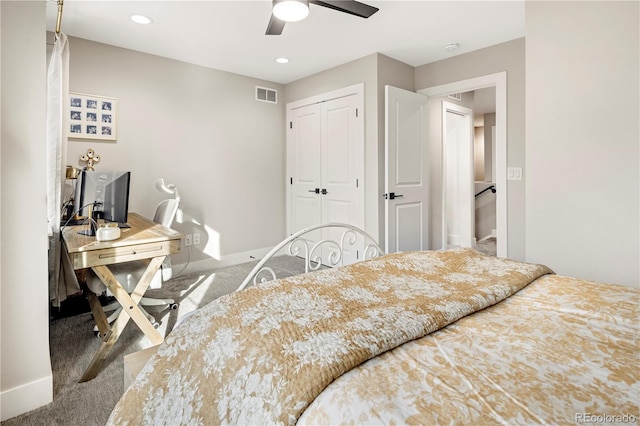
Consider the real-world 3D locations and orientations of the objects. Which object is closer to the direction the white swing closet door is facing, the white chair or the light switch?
the white chair

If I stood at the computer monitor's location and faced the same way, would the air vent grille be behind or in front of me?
in front

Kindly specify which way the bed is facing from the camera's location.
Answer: facing away from the viewer and to the left of the viewer

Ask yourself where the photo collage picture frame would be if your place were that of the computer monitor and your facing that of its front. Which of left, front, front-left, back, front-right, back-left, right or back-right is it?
front-left

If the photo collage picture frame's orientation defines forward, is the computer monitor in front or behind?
in front

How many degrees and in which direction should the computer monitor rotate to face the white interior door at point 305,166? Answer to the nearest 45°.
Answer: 0° — it already faces it

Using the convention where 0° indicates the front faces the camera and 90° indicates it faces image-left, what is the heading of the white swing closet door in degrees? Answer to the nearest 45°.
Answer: approximately 45°

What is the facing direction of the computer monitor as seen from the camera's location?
facing away from the viewer and to the right of the viewer

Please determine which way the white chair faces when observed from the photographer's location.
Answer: facing the viewer and to the left of the viewer

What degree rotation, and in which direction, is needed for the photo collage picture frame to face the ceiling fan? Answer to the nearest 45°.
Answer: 0° — it already faces it
